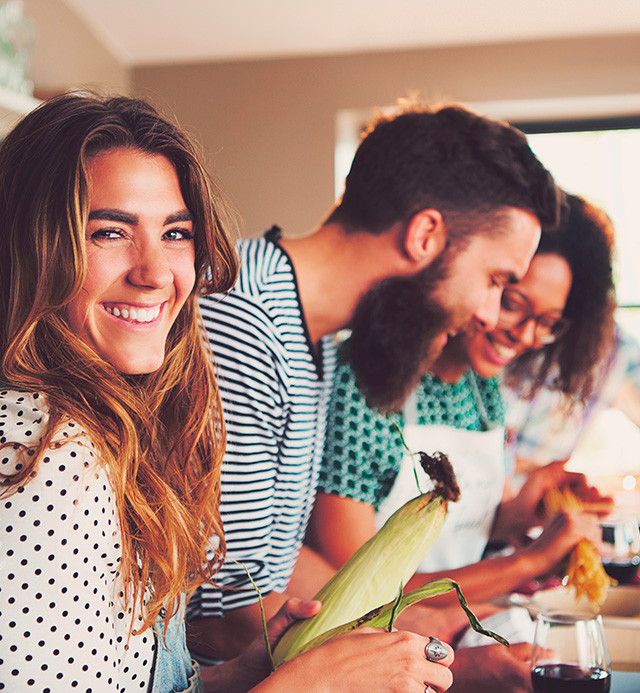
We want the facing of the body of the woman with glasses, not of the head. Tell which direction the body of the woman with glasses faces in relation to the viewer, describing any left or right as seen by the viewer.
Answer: facing the viewer and to the right of the viewer

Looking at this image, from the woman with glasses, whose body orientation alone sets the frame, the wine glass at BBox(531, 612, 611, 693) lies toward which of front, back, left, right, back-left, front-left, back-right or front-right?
front-right

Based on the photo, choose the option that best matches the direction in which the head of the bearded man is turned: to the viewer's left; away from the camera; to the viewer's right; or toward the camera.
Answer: to the viewer's right

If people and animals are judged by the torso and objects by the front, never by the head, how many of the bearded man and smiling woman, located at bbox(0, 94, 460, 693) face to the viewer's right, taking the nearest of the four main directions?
2

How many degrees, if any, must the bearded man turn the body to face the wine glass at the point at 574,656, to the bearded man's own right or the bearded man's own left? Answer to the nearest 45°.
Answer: approximately 90° to the bearded man's own right

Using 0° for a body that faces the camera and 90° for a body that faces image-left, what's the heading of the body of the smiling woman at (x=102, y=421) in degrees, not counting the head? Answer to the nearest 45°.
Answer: approximately 270°

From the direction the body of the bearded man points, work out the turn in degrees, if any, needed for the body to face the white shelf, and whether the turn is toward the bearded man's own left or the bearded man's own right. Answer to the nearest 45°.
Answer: approximately 135° to the bearded man's own left

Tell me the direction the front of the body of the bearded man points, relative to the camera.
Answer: to the viewer's right

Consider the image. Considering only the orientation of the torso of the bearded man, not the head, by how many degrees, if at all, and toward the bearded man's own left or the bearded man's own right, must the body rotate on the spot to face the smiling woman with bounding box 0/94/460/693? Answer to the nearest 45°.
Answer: approximately 90° to the bearded man's own right

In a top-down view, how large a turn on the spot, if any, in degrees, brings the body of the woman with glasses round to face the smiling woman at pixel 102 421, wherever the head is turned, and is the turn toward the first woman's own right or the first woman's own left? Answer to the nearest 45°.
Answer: approximately 45° to the first woman's own right

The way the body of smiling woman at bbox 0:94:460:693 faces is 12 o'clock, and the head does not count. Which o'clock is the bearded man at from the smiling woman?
The bearded man is roughly at 10 o'clock from the smiling woman.
